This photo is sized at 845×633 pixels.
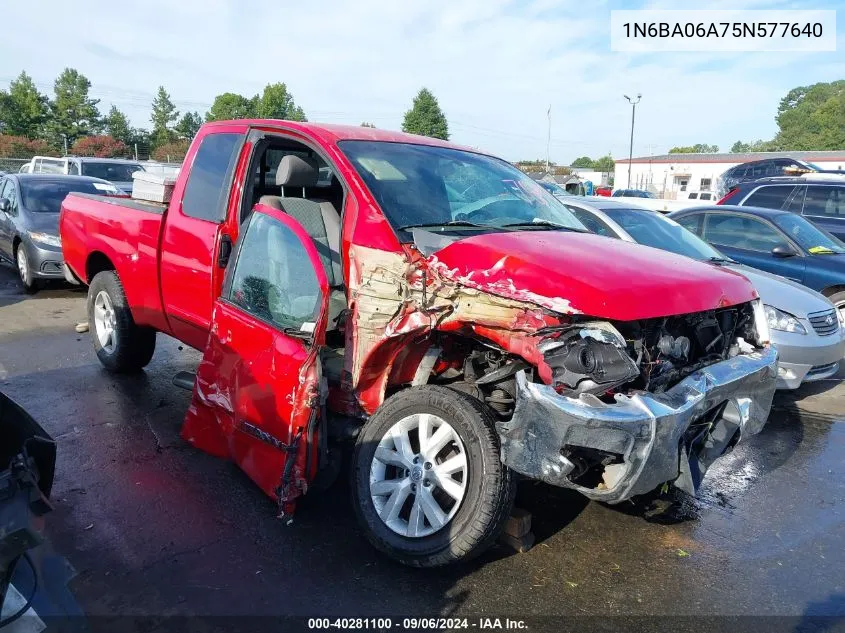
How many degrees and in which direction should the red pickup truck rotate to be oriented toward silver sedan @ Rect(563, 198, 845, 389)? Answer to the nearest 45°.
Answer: approximately 90° to its left

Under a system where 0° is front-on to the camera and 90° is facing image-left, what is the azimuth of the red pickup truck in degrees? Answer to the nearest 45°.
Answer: approximately 315°

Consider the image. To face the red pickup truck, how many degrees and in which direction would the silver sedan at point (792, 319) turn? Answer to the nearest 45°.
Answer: approximately 90° to its right

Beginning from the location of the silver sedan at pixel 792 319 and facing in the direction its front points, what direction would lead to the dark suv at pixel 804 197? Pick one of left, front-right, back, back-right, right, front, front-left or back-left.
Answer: back-left

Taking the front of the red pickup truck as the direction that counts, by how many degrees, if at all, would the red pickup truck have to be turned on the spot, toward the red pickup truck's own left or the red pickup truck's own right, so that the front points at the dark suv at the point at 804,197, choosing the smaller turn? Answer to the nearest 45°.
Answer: approximately 90° to the red pickup truck's own left

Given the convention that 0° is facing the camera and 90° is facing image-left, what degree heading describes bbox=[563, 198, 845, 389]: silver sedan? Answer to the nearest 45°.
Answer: approximately 315°

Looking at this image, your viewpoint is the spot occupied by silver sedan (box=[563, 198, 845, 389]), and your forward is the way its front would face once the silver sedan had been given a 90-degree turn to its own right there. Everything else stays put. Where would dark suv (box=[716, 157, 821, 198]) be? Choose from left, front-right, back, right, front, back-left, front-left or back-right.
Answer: back-right
